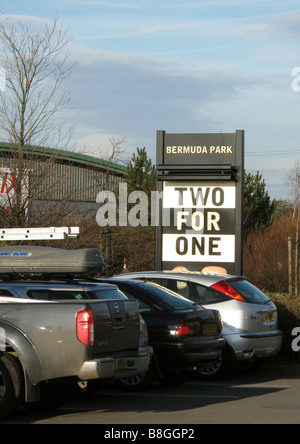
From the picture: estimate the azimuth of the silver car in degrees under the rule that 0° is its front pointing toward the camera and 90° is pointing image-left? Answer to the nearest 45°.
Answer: approximately 135°

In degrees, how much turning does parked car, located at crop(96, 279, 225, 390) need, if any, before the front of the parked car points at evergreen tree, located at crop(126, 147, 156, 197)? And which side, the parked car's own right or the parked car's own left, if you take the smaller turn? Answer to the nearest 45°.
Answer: approximately 45° to the parked car's own right

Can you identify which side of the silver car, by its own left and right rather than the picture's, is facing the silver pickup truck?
left

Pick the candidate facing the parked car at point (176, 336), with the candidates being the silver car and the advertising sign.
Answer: the advertising sign

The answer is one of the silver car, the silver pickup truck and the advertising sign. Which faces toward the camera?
the advertising sign

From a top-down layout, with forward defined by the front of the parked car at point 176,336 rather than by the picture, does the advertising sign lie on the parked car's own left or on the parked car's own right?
on the parked car's own right

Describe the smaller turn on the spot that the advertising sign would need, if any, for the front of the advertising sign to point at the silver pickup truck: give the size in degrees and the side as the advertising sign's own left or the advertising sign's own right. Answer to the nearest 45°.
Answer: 0° — it already faces it

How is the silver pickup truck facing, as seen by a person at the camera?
facing away from the viewer and to the left of the viewer

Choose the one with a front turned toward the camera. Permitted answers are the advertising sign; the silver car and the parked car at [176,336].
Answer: the advertising sign

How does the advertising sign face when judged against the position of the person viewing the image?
facing the viewer

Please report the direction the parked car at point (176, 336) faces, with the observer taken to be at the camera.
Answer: facing away from the viewer and to the left of the viewer

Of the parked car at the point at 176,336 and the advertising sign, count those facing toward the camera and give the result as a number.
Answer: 1

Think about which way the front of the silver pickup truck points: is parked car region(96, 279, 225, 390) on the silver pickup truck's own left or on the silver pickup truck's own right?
on the silver pickup truck's own right

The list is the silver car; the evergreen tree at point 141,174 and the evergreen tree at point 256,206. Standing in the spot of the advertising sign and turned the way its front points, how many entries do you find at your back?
2

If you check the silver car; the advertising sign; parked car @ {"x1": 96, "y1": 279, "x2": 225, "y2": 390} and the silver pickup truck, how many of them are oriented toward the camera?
1

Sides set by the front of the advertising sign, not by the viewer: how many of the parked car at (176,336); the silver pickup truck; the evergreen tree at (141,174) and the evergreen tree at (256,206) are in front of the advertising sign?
2

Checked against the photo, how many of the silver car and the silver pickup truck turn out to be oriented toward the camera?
0
